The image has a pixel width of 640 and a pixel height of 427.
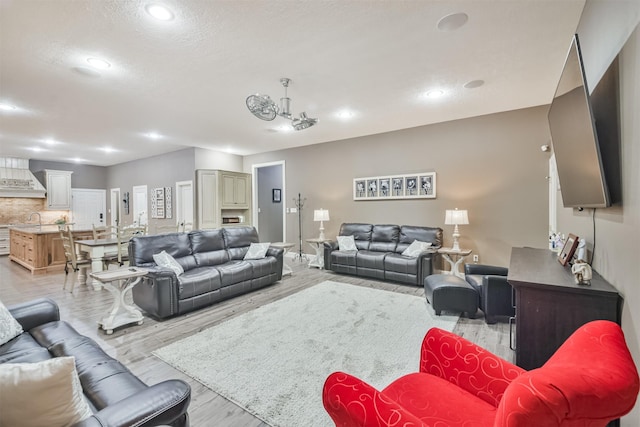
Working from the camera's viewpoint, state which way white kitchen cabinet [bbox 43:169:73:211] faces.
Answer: facing the viewer

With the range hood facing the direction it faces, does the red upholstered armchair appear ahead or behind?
ahead

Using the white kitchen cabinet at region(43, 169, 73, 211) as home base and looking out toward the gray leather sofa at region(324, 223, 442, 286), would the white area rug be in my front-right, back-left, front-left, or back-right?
front-right

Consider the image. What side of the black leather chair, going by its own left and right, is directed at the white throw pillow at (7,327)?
front

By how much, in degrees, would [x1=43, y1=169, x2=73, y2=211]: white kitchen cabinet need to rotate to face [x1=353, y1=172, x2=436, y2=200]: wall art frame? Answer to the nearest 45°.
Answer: approximately 45° to its left

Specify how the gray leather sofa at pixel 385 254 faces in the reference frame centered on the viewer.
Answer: facing the viewer and to the left of the viewer

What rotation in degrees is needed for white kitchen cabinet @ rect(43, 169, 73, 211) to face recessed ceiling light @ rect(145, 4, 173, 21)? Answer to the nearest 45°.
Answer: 0° — it already faces it

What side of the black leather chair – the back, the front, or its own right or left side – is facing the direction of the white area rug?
front

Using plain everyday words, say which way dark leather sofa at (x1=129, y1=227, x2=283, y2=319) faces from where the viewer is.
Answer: facing the viewer and to the right of the viewer

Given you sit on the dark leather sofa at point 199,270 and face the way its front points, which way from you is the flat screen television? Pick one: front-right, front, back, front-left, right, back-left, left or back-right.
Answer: front

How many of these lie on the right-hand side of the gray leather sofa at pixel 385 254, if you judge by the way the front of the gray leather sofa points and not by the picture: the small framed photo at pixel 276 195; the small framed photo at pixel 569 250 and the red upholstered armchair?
1

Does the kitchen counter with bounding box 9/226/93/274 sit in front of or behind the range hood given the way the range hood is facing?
in front
